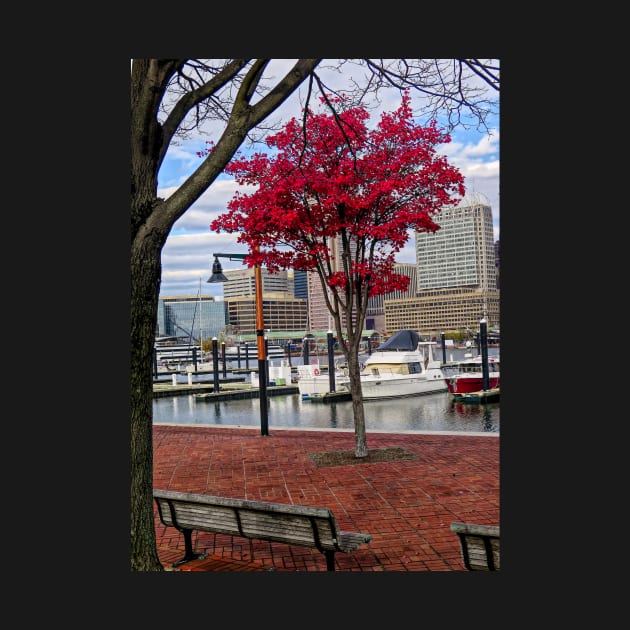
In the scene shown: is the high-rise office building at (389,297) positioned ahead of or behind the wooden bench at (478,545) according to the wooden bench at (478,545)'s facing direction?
ahead

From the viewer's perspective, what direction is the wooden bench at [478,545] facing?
away from the camera

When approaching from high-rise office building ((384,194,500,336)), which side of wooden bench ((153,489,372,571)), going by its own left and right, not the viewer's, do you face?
front

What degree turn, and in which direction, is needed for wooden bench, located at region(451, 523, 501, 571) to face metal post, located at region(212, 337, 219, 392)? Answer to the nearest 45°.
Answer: approximately 45° to its left

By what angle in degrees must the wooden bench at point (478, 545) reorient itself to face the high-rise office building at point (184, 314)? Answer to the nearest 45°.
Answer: approximately 45° to its left

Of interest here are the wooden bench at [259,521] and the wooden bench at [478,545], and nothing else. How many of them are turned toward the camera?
0

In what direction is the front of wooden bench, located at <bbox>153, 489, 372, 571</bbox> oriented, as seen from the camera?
facing away from the viewer and to the right of the viewer

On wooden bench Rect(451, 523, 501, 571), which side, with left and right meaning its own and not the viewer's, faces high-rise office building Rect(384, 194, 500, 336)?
front

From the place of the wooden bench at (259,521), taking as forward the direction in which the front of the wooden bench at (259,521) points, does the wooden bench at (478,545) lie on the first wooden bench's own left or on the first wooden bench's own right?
on the first wooden bench's own right

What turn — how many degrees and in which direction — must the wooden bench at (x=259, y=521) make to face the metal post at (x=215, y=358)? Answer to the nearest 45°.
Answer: approximately 45° to its left

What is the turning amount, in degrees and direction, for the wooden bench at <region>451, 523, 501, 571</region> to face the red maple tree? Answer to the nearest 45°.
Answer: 0° — it already faces it
